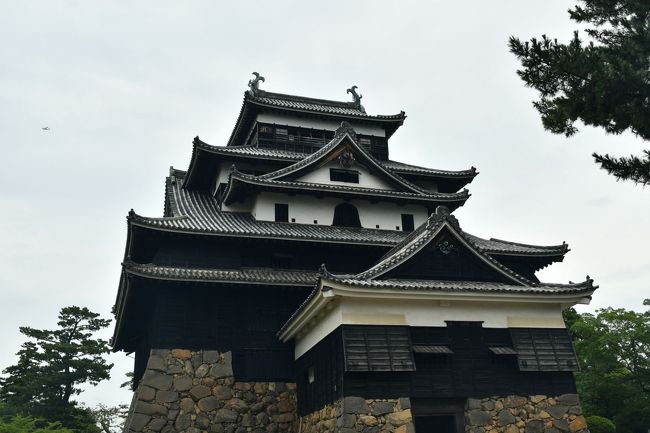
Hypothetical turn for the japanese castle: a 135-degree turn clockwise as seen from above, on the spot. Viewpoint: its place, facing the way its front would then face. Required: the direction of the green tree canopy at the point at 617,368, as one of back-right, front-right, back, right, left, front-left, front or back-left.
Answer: right

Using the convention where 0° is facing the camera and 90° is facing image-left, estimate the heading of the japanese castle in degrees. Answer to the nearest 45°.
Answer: approximately 0°

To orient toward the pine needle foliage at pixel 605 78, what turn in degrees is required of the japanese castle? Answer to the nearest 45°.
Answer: approximately 45° to its left

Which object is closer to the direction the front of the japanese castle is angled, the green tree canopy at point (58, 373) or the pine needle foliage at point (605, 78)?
the pine needle foliage

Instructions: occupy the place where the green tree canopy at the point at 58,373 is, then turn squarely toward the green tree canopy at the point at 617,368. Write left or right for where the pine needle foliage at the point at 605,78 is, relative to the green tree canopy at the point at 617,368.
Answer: right

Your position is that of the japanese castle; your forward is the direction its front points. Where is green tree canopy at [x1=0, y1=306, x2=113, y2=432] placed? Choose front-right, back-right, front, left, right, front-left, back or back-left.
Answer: back-right
